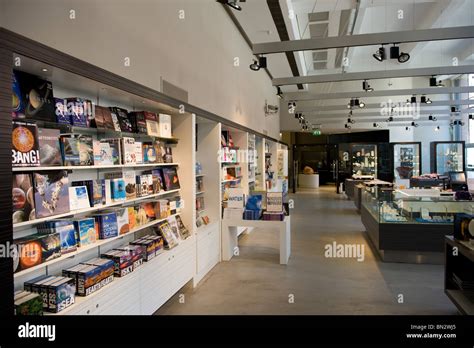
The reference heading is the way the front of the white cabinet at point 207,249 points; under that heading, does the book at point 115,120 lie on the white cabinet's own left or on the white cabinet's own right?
on the white cabinet's own right

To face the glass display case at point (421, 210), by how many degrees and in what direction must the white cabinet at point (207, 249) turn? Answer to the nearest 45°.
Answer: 0° — it already faces it

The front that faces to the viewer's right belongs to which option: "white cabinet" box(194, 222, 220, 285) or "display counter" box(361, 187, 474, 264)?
the white cabinet

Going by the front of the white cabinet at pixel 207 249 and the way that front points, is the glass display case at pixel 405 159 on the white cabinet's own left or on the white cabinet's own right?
on the white cabinet's own left

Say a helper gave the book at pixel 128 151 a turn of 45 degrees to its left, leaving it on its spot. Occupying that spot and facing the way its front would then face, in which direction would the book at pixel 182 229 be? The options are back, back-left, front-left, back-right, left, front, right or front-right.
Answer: front-left

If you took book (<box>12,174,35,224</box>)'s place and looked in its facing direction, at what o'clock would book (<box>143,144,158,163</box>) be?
book (<box>143,144,158,163</box>) is roughly at 9 o'clock from book (<box>12,174,35,224</box>).

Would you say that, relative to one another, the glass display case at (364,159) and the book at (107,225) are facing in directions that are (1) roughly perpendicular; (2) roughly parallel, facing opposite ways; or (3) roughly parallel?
roughly perpendicular

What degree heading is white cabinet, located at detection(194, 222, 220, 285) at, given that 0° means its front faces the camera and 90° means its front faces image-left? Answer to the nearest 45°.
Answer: approximately 270°
